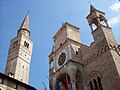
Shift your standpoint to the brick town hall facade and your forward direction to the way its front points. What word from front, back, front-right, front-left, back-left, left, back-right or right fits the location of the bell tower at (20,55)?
right

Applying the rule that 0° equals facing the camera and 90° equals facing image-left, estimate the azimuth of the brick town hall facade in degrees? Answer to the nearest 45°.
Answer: approximately 45°
